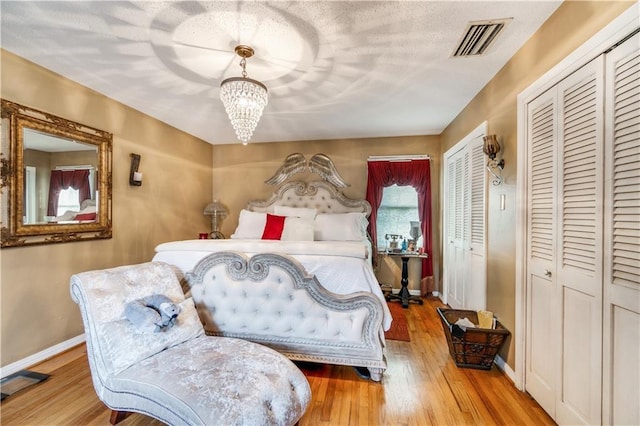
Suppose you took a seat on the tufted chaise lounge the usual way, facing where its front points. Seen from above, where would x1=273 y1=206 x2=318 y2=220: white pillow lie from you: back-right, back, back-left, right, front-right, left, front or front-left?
left

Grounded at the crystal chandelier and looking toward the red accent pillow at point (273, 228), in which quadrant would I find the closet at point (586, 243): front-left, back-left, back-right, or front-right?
back-right

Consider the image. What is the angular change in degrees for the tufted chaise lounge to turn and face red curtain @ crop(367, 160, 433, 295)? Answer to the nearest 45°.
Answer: approximately 90° to its left

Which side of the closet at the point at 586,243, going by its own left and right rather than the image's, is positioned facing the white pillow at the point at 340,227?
right

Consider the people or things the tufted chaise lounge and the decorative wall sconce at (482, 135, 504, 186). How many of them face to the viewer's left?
1

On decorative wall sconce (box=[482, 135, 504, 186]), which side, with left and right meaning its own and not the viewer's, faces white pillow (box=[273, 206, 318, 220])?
front

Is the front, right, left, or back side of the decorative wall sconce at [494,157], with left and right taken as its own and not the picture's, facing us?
left

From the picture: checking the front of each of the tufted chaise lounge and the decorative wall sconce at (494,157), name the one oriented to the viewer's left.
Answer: the decorative wall sconce

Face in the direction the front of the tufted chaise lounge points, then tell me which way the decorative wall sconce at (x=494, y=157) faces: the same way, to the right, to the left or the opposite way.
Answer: the opposite way

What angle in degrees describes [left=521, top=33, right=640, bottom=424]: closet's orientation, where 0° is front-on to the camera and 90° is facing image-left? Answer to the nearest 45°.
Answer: approximately 45°

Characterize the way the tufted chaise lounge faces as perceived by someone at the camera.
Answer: facing the viewer and to the right of the viewer

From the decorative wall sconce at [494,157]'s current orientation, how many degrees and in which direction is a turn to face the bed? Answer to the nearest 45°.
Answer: approximately 45° to its left

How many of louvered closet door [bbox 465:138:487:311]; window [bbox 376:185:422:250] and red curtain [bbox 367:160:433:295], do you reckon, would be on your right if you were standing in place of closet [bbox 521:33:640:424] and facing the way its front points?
3

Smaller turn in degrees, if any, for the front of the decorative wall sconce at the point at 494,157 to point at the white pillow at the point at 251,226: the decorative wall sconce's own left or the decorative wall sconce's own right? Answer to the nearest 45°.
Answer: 0° — it already faces it

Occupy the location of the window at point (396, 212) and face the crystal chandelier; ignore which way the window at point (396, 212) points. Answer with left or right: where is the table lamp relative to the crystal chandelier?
right

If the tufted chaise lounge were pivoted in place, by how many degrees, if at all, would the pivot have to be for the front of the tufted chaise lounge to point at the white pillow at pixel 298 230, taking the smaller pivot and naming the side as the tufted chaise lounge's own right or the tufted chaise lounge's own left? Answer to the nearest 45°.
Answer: approximately 90° to the tufted chaise lounge's own left
